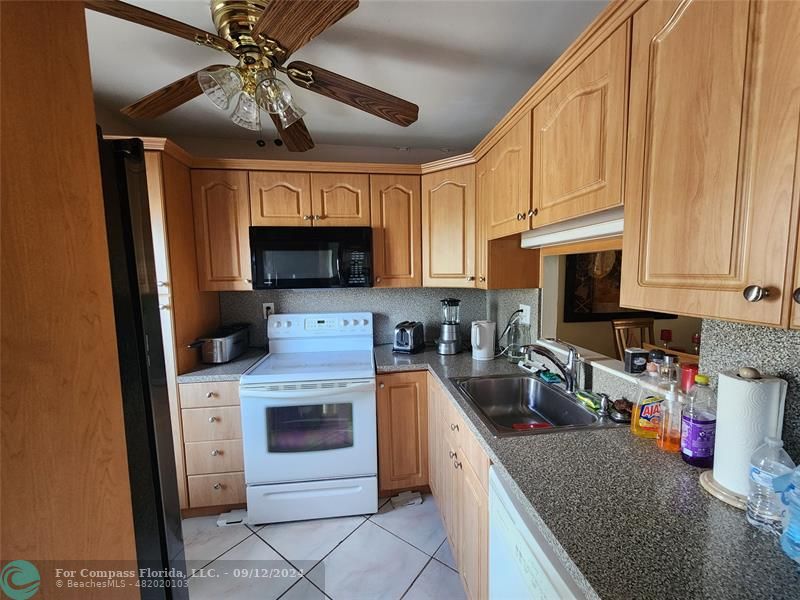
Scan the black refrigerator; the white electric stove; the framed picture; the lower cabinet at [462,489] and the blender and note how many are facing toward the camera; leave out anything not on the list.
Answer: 3

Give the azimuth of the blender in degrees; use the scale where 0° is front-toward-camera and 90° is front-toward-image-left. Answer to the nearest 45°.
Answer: approximately 0°

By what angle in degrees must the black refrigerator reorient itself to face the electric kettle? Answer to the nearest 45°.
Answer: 0° — it already faces it

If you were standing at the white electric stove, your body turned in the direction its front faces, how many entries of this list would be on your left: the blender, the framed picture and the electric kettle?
3

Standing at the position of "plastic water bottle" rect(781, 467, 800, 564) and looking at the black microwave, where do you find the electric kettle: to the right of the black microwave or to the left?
right

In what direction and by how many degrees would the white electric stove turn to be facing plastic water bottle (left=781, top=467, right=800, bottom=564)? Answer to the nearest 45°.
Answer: approximately 45° to its left

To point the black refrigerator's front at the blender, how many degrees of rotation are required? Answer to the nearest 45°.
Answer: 0° — it already faces it

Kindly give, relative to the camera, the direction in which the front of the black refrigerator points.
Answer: facing to the right of the viewer
